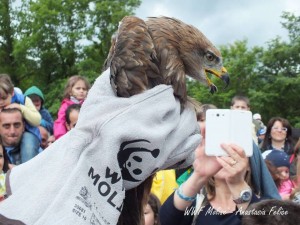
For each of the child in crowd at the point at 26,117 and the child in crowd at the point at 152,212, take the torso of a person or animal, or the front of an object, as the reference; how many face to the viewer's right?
0

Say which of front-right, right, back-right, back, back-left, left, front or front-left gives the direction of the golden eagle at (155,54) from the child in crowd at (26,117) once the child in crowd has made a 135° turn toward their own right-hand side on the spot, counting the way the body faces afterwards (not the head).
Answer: back

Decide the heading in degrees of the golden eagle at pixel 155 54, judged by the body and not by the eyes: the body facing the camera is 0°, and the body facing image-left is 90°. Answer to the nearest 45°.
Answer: approximately 270°

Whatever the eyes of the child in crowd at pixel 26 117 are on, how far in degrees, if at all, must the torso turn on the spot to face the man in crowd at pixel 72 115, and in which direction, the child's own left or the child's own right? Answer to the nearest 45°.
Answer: approximately 135° to the child's own left

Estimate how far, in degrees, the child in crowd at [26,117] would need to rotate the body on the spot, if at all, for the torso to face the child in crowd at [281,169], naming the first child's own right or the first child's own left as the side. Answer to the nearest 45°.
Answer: approximately 135° to the first child's own left

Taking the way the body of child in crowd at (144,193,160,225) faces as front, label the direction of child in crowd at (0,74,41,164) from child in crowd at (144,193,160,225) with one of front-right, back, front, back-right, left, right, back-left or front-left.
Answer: right

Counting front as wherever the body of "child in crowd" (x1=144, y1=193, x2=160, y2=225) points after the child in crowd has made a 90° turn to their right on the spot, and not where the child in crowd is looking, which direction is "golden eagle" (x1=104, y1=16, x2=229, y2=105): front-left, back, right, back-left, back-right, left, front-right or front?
back-left

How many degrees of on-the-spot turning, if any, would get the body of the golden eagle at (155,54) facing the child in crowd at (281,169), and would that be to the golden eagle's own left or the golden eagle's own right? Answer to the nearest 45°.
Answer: approximately 90° to the golden eagle's own left

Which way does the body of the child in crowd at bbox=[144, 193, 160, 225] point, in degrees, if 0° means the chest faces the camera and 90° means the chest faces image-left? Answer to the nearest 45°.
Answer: approximately 45°
